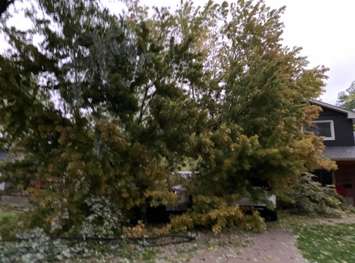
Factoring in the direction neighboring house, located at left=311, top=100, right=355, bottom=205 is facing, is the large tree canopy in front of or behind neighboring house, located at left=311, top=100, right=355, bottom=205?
in front

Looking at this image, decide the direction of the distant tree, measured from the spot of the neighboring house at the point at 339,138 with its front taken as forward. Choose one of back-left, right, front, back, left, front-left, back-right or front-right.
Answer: back

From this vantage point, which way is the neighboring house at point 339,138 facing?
toward the camera

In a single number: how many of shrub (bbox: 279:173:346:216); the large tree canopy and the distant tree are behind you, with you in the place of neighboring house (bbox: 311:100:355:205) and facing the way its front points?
1

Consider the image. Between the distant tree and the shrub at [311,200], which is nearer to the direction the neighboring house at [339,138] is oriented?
the shrub

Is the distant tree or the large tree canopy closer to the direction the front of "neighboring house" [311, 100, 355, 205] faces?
the large tree canopy

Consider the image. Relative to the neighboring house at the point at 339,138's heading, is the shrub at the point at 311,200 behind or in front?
in front
